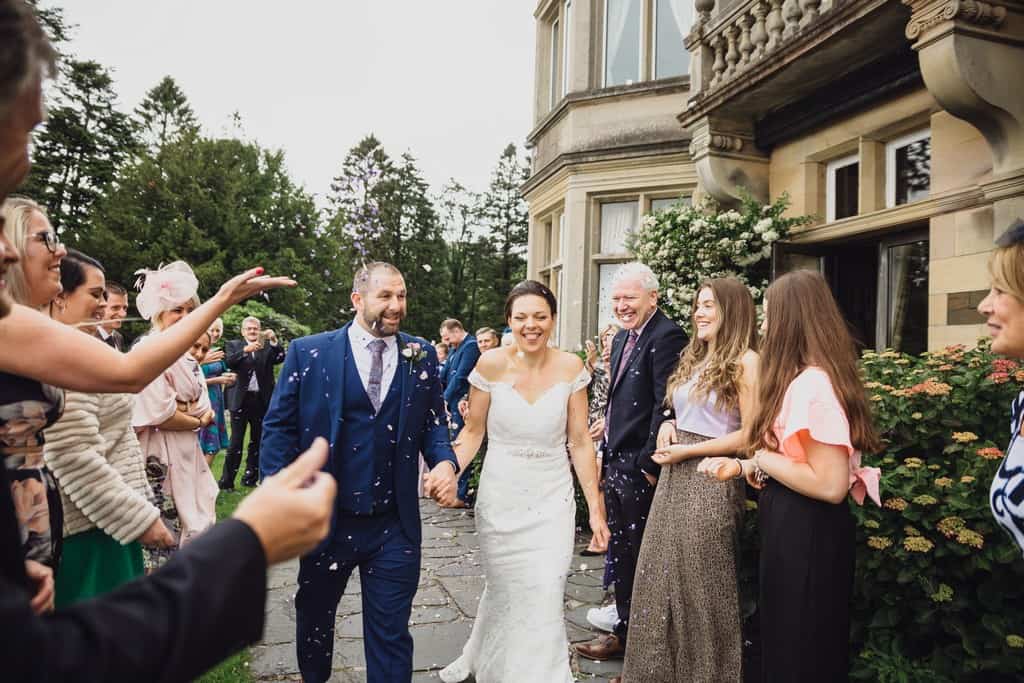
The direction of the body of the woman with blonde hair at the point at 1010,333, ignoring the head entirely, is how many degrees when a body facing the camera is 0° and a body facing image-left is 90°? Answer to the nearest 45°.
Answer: approximately 90°

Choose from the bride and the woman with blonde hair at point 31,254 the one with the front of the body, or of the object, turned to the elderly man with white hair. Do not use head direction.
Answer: the woman with blonde hair

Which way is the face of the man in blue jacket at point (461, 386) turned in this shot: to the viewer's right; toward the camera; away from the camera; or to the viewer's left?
to the viewer's left

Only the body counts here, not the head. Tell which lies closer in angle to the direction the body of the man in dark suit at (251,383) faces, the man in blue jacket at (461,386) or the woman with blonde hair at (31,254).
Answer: the woman with blonde hair

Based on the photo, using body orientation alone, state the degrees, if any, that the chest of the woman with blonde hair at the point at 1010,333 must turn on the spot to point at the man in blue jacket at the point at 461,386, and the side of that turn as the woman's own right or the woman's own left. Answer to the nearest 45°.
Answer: approximately 45° to the woman's own right

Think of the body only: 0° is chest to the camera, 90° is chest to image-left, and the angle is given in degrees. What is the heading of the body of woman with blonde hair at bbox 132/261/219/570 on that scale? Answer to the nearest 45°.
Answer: approximately 315°

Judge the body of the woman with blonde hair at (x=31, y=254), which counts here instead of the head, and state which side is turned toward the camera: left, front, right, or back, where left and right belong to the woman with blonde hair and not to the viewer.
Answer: right

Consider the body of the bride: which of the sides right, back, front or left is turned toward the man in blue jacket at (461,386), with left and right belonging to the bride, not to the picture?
back

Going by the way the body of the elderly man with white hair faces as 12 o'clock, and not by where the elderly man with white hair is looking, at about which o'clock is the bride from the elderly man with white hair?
The bride is roughly at 12 o'clock from the elderly man with white hair.

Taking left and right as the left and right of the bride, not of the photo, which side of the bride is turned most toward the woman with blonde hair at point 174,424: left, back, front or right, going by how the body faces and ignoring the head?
right

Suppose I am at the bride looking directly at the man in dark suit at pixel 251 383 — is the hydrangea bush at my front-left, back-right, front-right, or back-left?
back-right
